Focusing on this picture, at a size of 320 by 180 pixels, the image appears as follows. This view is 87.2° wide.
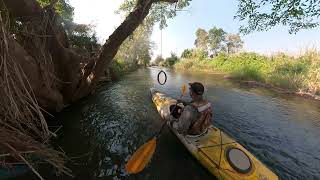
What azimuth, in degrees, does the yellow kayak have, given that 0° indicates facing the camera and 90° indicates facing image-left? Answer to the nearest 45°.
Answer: approximately 135°

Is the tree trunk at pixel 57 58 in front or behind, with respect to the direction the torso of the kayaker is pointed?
in front

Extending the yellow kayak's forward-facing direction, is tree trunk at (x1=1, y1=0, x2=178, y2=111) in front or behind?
in front

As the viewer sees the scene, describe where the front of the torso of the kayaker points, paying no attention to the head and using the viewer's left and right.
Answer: facing away from the viewer and to the left of the viewer
